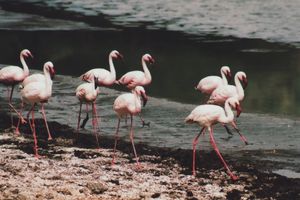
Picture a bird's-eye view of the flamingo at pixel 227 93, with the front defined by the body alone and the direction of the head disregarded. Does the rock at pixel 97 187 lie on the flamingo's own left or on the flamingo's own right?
on the flamingo's own right

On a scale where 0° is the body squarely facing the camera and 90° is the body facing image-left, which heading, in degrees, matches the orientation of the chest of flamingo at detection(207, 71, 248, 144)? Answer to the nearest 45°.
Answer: approximately 270°
